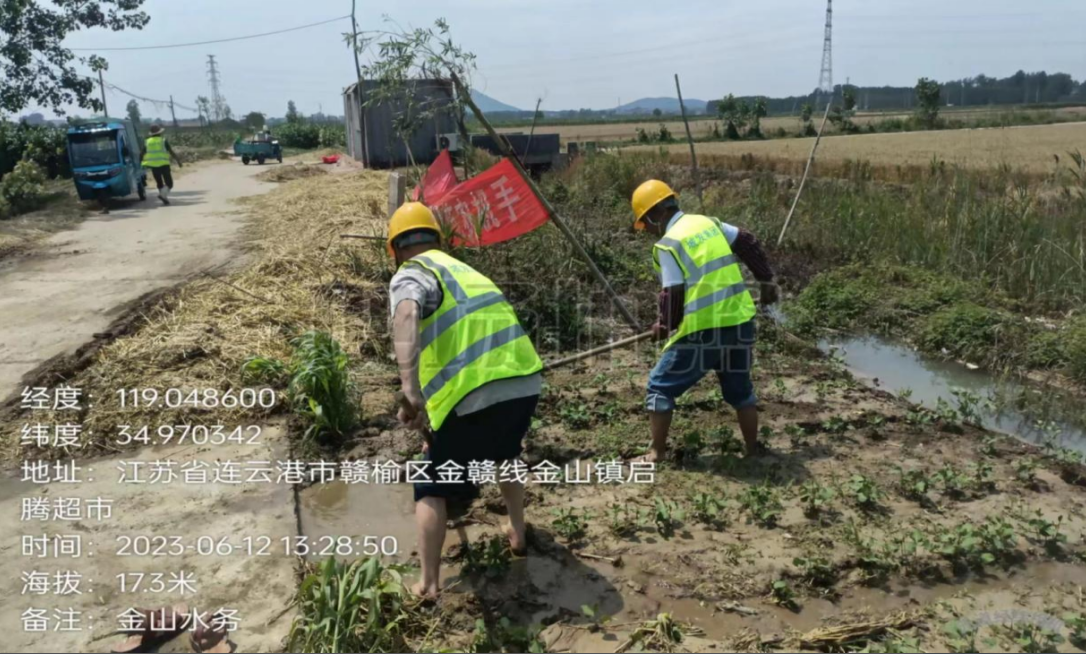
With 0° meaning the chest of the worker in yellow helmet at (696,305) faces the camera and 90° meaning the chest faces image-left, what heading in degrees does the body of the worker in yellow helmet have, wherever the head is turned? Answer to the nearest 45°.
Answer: approximately 135°

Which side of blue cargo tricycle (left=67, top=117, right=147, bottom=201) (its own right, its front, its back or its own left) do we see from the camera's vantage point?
front

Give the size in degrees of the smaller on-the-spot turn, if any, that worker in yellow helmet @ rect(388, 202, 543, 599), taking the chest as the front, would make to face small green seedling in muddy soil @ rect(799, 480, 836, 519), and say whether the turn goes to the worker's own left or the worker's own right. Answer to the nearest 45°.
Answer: approximately 135° to the worker's own right

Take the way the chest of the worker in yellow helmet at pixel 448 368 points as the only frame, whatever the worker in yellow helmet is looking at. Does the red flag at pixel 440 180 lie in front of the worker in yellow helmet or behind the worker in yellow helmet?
in front

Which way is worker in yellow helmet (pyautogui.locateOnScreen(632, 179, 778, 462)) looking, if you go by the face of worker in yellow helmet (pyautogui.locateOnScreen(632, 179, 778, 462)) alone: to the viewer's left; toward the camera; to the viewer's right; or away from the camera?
to the viewer's left

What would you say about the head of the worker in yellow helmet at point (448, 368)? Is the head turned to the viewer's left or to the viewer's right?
to the viewer's left

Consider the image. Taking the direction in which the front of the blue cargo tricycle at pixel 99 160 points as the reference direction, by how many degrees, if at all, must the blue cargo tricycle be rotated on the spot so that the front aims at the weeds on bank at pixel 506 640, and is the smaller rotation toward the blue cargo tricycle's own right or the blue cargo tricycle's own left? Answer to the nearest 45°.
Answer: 0° — it already faces it

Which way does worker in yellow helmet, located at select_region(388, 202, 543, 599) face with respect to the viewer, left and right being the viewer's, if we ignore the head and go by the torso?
facing away from the viewer and to the left of the viewer

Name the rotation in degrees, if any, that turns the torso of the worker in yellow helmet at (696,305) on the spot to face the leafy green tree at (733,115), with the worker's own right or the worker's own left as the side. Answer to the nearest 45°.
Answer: approximately 45° to the worker's own right

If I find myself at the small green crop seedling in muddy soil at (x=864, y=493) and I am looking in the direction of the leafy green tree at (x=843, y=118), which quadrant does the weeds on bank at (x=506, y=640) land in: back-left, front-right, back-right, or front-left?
back-left

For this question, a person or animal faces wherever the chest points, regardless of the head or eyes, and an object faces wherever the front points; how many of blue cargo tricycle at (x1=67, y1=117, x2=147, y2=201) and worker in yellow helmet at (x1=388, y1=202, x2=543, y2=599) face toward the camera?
1

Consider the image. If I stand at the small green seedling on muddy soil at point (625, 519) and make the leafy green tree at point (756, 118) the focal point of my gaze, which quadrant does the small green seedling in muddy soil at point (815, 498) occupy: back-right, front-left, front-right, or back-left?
front-right

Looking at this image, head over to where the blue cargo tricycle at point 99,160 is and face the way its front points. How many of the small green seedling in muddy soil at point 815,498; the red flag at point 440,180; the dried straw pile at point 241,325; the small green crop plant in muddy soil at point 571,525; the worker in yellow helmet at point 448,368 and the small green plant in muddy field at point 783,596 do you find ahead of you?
6

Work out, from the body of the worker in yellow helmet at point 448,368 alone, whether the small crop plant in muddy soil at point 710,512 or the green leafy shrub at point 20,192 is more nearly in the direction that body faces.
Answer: the green leafy shrub

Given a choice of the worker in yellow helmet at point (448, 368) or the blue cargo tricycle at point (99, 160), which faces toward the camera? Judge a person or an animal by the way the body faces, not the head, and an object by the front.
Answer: the blue cargo tricycle
